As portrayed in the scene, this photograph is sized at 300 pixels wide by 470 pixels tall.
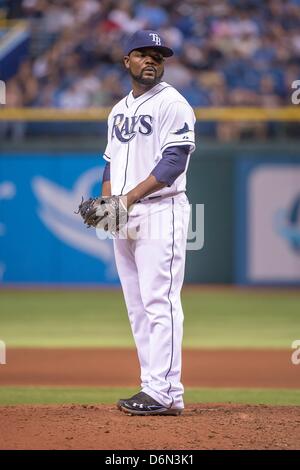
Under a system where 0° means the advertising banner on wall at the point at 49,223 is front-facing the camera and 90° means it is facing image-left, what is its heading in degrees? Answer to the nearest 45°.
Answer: approximately 0°

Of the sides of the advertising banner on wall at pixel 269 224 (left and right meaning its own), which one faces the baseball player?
front

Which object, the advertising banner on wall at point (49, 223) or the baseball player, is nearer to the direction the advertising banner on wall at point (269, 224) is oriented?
the baseball player

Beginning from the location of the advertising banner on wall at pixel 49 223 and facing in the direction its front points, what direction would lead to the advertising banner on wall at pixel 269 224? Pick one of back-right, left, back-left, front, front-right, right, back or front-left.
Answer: left

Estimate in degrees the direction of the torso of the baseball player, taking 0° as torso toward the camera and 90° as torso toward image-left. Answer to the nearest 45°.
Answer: approximately 45°

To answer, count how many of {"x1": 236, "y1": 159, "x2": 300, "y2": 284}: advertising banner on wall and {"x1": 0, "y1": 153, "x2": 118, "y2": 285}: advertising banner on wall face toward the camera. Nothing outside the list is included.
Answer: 2

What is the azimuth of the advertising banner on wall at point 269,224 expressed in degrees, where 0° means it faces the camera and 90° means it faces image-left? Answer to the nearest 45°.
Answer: approximately 0°

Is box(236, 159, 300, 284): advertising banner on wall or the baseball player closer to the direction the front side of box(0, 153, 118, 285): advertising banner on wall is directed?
the baseball player

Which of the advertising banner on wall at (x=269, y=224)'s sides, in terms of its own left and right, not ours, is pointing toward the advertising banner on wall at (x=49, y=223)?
right

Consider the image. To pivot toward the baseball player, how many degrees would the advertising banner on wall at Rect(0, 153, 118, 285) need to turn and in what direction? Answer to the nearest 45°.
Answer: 0° — it already faces them

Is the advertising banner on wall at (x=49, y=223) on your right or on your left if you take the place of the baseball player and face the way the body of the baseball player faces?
on your right
